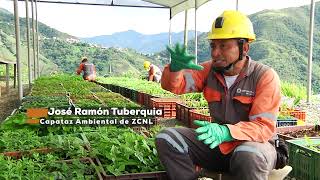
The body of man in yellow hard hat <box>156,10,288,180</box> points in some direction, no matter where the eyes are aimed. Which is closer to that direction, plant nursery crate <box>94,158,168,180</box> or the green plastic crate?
the plant nursery crate

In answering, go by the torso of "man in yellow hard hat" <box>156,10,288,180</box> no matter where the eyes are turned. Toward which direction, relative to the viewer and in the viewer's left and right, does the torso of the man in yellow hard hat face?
facing the viewer and to the left of the viewer

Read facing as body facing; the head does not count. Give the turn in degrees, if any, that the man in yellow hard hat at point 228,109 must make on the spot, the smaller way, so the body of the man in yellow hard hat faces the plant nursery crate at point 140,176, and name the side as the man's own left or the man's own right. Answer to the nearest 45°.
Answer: approximately 45° to the man's own right

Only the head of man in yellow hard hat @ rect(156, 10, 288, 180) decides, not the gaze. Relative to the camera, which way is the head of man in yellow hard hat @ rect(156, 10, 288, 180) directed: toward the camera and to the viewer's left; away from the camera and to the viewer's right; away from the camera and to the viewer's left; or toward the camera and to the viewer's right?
toward the camera and to the viewer's left
